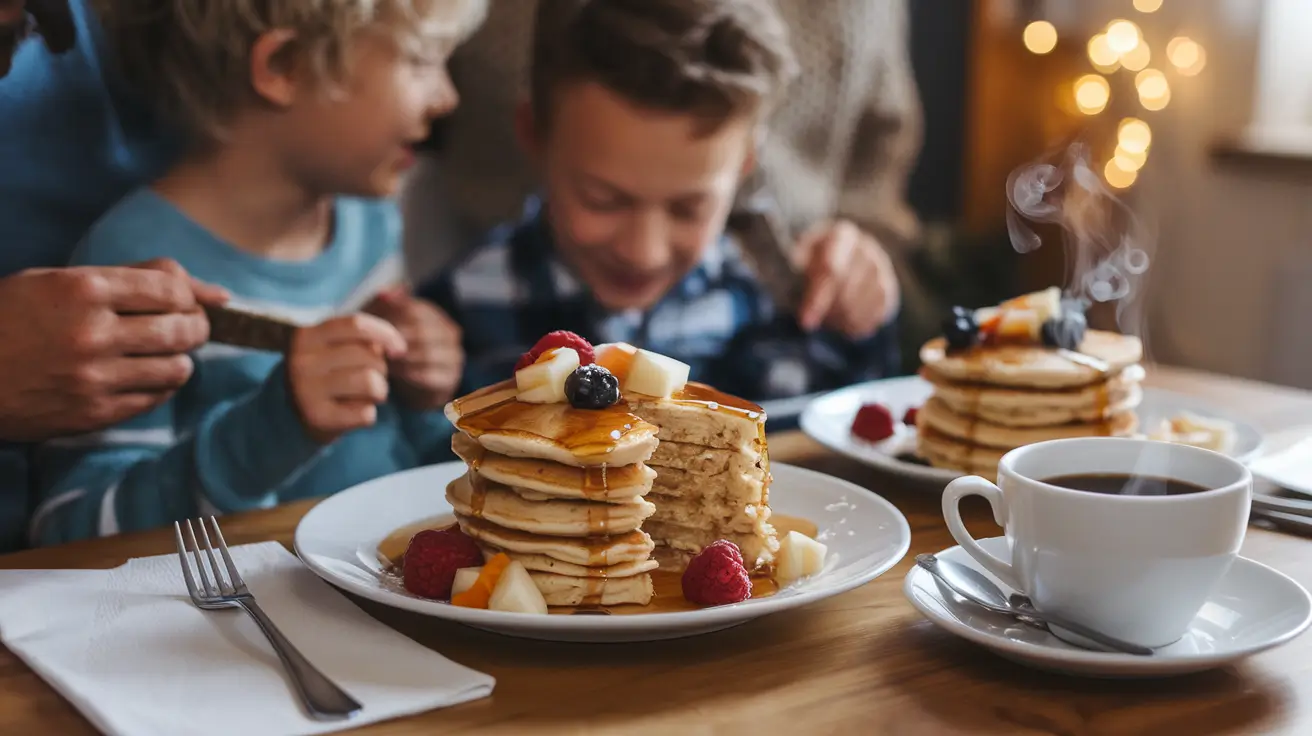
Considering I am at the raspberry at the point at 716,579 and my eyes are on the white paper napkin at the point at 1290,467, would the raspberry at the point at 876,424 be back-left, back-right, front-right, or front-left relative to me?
front-left

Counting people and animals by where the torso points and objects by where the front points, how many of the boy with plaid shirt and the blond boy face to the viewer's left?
0

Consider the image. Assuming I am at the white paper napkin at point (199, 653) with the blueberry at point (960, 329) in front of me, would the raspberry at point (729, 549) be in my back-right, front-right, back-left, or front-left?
front-right

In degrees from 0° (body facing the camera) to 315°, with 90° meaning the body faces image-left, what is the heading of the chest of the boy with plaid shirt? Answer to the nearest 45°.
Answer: approximately 0°

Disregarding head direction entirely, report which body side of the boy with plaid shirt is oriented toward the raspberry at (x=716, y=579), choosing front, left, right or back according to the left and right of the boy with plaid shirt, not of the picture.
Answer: front

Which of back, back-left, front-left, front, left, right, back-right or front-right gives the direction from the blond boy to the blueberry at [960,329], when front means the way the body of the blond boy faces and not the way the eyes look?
front

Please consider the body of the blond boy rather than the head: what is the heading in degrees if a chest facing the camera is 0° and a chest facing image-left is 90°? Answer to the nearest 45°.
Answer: approximately 315°

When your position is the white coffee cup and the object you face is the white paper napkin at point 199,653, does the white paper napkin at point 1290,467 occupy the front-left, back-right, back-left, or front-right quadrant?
back-right

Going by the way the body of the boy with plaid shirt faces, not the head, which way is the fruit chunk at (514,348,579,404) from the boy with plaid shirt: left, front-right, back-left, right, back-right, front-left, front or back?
front

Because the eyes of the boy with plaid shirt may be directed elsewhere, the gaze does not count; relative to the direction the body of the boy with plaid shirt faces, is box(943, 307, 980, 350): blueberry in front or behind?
in front

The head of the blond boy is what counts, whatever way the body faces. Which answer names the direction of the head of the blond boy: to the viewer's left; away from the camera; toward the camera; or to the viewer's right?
to the viewer's right

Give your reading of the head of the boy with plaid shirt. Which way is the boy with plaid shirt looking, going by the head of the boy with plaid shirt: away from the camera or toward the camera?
toward the camera

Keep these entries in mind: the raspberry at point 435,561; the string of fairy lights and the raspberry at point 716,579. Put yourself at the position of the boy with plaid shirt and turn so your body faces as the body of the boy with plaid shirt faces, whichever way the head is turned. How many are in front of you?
2

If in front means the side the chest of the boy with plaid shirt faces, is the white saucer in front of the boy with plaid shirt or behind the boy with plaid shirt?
in front

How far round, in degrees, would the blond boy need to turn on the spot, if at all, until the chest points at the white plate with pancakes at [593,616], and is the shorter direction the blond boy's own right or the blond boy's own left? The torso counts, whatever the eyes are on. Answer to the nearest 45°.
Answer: approximately 45° to the blond boy's own right

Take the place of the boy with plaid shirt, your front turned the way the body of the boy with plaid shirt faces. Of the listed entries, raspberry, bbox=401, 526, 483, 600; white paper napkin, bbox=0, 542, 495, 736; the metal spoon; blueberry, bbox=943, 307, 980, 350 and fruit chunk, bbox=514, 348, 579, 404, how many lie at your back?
0

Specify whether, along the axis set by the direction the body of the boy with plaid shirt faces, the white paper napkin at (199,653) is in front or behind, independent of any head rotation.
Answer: in front
